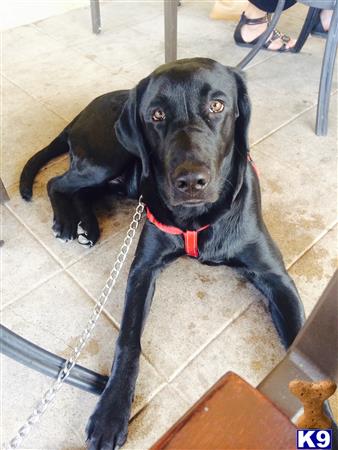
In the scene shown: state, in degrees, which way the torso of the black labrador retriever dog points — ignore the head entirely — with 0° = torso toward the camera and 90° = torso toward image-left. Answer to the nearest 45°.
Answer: approximately 315°
